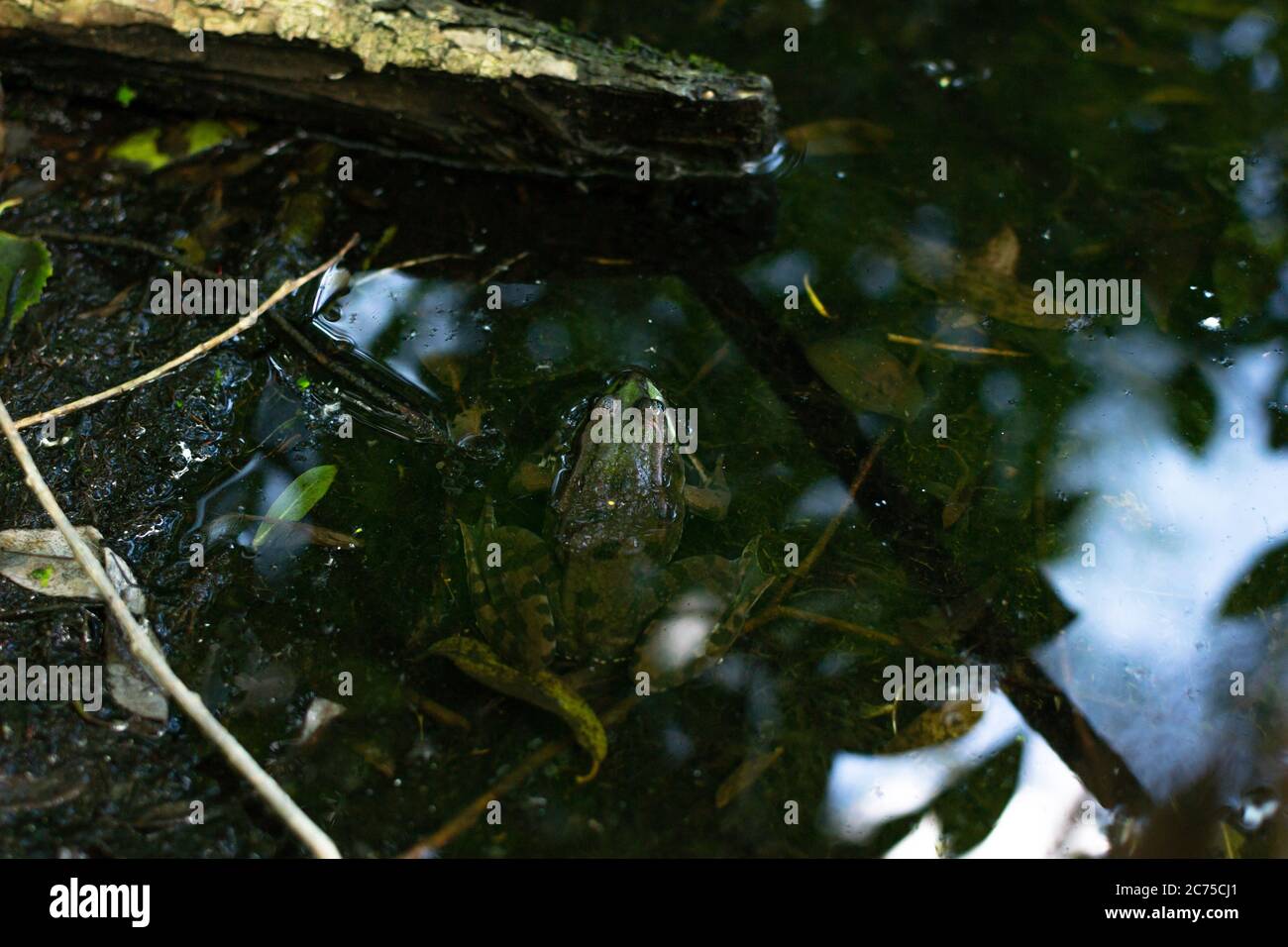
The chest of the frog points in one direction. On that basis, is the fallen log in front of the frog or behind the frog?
in front

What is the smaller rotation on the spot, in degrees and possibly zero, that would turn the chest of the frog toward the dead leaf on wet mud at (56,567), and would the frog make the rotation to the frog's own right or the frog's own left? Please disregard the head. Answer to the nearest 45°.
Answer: approximately 90° to the frog's own left

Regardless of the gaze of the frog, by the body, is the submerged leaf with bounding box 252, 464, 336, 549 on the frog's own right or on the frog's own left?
on the frog's own left

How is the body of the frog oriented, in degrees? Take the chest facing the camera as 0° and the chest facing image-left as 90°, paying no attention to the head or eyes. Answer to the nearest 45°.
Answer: approximately 180°
